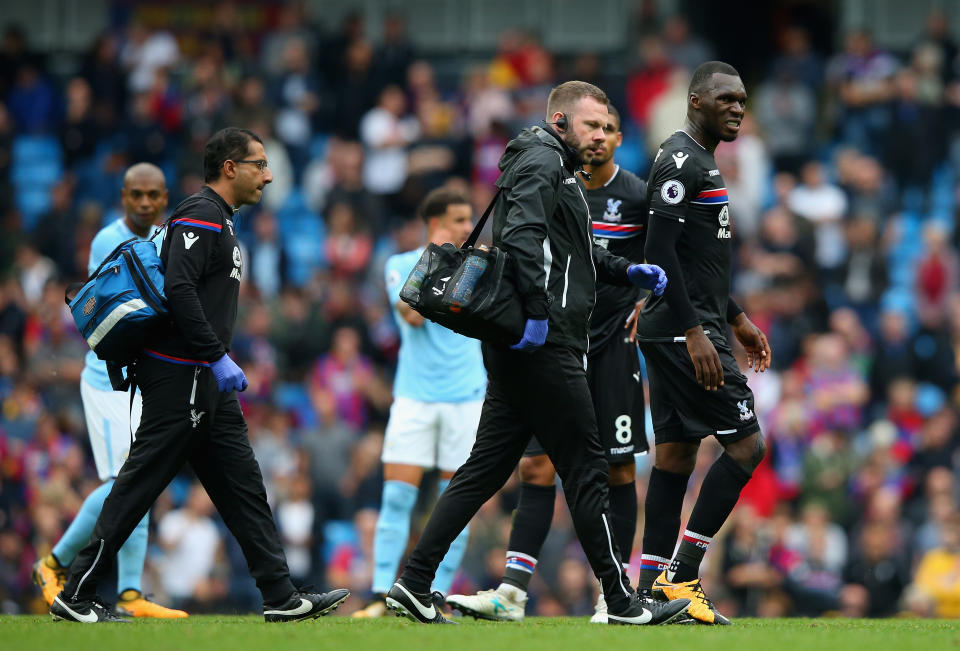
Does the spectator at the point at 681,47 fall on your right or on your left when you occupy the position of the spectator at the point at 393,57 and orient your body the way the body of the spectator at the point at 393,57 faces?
on your left

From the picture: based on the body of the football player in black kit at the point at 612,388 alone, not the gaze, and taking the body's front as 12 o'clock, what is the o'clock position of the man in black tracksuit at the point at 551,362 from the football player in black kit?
The man in black tracksuit is roughly at 11 o'clock from the football player in black kit.

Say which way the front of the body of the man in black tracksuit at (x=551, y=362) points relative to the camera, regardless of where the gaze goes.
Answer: to the viewer's right

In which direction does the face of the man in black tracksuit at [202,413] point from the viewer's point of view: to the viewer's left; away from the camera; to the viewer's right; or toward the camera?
to the viewer's right

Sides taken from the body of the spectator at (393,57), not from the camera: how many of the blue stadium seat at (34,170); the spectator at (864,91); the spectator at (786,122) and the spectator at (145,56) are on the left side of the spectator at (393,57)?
2

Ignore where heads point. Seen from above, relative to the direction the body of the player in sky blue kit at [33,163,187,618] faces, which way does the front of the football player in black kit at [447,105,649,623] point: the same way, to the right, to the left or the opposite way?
to the right

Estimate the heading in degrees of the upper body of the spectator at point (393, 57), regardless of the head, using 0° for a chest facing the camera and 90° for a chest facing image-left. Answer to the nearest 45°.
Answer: approximately 0°

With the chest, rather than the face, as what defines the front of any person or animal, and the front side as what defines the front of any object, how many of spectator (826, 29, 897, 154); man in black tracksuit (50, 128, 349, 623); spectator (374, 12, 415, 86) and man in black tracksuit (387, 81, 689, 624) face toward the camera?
2

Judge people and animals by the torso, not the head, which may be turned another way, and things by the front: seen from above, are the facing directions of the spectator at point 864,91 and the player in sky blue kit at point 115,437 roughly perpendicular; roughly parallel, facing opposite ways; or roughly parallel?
roughly perpendicular

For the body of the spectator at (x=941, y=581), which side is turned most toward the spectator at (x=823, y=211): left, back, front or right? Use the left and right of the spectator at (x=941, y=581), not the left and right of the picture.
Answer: back

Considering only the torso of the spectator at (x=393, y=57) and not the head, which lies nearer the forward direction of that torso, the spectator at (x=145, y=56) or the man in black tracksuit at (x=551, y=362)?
the man in black tracksuit
